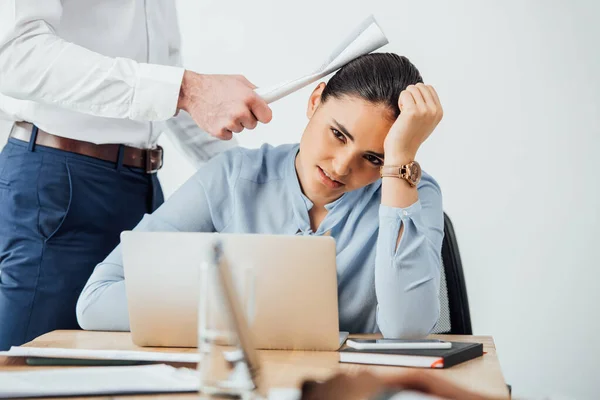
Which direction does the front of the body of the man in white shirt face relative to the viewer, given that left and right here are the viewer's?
facing the viewer and to the right of the viewer

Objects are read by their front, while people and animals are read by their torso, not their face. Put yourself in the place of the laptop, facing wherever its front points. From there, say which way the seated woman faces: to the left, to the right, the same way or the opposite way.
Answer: the opposite way

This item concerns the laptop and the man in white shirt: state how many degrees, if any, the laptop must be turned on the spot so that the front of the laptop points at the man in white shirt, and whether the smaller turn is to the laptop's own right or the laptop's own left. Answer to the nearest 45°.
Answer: approximately 45° to the laptop's own left

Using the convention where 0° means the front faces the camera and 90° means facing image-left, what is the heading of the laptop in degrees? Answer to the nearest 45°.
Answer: approximately 180°

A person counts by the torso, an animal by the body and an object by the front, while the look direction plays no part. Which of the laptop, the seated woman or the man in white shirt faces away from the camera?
the laptop

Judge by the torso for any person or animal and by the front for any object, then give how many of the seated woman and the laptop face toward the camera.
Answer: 1
